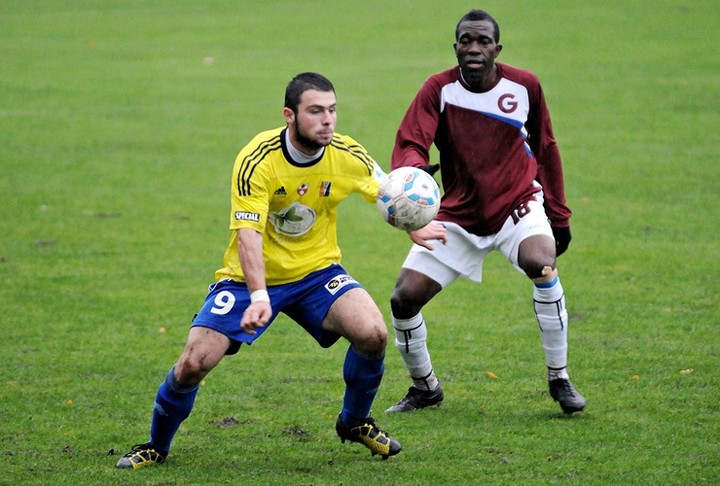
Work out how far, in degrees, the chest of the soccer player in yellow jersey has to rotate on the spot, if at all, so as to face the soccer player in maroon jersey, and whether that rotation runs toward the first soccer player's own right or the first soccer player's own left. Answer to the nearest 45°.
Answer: approximately 135° to the first soccer player's own left

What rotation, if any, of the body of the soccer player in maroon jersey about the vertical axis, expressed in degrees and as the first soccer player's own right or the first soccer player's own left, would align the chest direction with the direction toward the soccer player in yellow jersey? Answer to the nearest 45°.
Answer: approximately 45° to the first soccer player's own right

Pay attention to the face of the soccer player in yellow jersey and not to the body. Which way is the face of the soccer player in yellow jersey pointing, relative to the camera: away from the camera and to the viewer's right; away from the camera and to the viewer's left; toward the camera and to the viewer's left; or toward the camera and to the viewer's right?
toward the camera and to the viewer's right

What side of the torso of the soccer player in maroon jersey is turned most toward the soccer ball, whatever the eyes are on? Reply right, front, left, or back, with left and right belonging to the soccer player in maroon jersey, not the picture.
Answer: front

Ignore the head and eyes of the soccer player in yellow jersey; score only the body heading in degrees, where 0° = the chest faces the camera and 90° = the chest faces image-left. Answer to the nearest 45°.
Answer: approximately 0°

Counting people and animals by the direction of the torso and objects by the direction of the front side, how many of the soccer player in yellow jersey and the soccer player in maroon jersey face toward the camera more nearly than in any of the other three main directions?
2

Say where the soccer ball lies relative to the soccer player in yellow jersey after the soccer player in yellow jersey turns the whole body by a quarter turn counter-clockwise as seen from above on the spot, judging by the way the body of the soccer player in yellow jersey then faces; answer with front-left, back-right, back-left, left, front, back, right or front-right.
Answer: front
